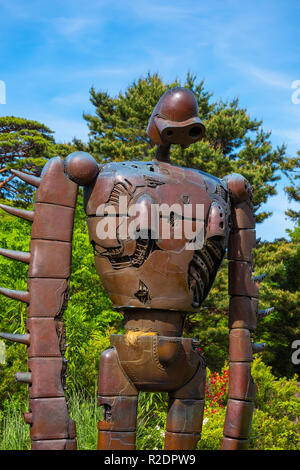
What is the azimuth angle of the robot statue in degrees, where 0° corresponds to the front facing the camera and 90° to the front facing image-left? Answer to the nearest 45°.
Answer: approximately 315°

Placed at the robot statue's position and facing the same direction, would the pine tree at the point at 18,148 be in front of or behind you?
behind

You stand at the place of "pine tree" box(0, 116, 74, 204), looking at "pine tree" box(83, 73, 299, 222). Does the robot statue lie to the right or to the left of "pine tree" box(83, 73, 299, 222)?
right

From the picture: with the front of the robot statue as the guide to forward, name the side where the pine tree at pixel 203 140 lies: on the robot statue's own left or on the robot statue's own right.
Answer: on the robot statue's own left
